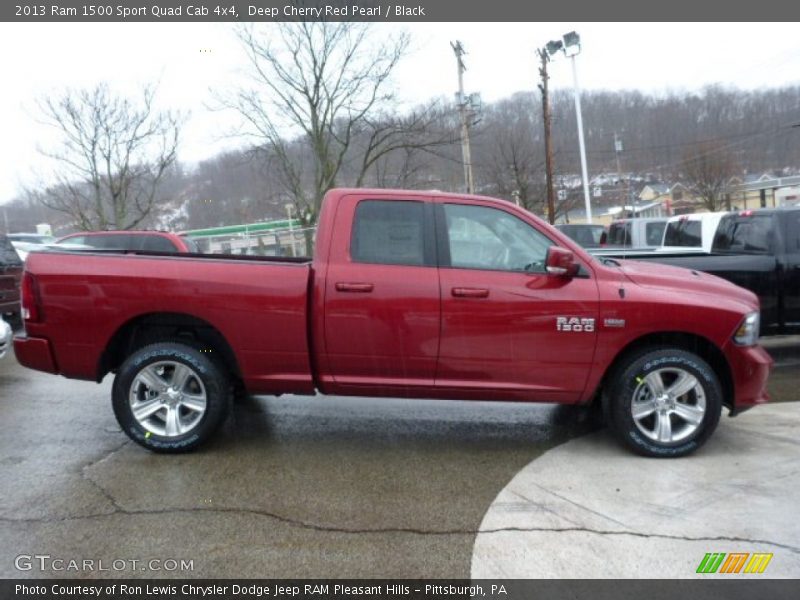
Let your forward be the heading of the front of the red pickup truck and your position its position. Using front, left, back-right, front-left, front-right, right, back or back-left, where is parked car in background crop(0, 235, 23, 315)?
back-left

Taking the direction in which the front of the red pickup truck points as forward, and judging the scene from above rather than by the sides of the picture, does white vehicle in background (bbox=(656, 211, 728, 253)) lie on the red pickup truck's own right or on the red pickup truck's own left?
on the red pickup truck's own left

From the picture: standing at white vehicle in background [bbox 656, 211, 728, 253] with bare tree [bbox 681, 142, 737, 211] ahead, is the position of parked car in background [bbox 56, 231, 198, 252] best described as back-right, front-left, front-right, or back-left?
back-left

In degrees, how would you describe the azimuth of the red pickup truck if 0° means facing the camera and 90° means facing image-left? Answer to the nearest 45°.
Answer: approximately 270°
